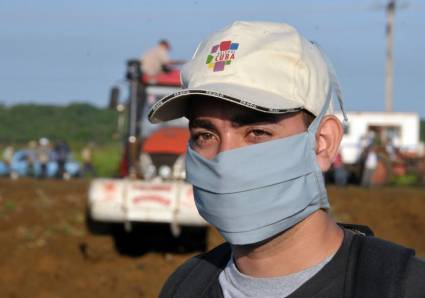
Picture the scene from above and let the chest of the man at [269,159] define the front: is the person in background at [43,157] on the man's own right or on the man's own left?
on the man's own right

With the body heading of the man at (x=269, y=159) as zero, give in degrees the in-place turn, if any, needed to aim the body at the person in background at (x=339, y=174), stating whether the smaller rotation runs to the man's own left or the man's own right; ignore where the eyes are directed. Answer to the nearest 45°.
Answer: approximately 135° to the man's own right

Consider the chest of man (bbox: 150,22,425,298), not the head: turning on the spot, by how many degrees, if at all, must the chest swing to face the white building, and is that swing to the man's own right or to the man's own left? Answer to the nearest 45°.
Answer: approximately 135° to the man's own right

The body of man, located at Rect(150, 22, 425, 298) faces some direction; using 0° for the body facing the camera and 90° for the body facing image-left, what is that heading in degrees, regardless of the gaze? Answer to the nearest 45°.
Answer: approximately 45°
